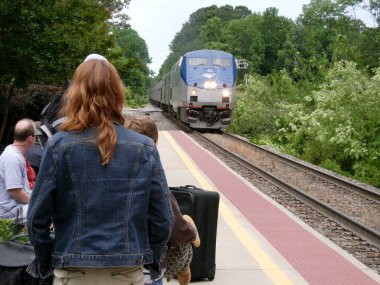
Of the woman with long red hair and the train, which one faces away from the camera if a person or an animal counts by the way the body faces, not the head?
the woman with long red hair

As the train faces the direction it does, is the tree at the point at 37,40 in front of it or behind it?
in front

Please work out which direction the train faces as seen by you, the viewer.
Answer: facing the viewer

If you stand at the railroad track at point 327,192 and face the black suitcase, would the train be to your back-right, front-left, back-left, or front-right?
back-right

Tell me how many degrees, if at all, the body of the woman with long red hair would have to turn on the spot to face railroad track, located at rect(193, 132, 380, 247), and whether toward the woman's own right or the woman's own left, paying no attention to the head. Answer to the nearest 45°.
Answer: approximately 45° to the woman's own right

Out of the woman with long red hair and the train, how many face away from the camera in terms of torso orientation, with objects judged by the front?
1

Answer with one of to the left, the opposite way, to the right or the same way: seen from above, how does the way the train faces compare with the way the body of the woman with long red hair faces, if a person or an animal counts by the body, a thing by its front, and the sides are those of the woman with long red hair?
the opposite way

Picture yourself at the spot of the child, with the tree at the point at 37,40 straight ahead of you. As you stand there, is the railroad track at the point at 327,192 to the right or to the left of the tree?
right

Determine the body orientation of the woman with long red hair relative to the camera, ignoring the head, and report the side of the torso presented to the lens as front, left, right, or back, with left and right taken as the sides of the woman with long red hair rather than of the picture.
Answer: back

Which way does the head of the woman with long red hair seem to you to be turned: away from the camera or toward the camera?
away from the camera

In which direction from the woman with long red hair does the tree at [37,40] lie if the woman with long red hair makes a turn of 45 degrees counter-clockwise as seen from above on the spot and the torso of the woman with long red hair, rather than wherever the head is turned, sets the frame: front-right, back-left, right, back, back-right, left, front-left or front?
front-right

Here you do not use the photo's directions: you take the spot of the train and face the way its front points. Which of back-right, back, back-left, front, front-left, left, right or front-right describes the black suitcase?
front

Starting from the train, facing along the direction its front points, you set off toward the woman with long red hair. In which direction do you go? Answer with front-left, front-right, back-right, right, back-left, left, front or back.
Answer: front

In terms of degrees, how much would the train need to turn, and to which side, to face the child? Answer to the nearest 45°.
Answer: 0° — it already faces them
